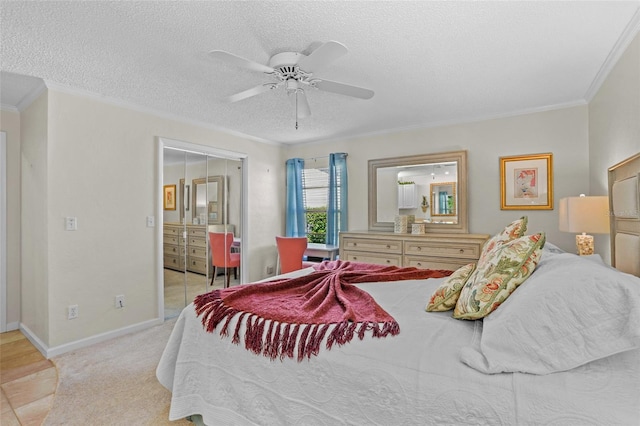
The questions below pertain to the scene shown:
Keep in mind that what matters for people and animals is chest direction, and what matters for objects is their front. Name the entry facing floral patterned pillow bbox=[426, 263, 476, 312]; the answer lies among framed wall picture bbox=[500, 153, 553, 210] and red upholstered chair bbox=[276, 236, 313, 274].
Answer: the framed wall picture

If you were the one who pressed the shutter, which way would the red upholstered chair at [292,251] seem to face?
facing away from the viewer and to the right of the viewer

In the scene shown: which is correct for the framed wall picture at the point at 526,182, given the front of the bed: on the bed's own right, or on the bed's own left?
on the bed's own right

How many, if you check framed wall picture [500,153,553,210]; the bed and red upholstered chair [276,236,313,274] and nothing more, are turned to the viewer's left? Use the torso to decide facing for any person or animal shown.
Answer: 1

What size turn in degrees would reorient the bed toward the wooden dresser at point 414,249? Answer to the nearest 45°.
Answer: approximately 90° to its right

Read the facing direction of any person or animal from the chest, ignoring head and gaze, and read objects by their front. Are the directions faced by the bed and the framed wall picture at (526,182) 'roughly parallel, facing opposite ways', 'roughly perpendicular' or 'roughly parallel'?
roughly perpendicular

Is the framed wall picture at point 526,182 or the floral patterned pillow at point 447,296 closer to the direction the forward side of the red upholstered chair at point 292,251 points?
the framed wall picture

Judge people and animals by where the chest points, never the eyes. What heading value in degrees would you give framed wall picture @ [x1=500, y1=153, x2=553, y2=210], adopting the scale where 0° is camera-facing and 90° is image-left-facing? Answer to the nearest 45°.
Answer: approximately 0°

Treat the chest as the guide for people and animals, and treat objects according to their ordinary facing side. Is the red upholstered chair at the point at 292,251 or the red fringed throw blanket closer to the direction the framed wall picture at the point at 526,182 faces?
the red fringed throw blanket

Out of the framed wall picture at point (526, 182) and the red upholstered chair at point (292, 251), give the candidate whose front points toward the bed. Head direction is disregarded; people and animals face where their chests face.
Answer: the framed wall picture

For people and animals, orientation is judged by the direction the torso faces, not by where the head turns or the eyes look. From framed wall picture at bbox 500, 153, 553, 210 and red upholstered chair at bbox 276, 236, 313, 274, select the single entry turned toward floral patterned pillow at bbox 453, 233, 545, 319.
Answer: the framed wall picture

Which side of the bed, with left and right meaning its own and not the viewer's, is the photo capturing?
left

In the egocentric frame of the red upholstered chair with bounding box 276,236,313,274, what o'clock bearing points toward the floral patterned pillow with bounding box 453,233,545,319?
The floral patterned pillow is roughly at 4 o'clock from the red upholstered chair.

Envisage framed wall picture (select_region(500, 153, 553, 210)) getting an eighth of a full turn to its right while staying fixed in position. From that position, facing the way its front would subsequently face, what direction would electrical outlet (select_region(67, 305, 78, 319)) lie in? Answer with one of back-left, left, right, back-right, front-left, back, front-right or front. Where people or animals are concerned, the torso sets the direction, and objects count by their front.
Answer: front

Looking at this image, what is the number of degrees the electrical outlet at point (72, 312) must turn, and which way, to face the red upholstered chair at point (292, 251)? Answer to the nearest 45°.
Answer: approximately 90° to its left

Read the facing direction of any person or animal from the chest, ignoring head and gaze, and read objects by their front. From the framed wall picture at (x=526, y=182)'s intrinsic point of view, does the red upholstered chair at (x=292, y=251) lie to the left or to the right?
on its right
